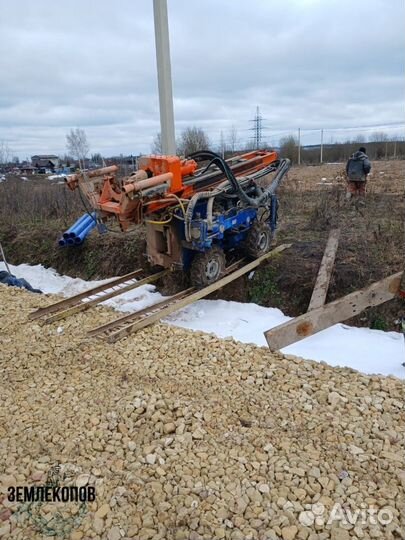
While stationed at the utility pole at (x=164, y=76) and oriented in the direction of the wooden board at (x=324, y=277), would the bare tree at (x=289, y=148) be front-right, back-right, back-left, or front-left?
back-left

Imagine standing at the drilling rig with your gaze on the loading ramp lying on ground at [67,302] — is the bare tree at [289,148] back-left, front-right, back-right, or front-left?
back-right

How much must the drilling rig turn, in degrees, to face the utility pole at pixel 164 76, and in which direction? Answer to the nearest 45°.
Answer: approximately 135° to its right

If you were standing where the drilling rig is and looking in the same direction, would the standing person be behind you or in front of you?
behind

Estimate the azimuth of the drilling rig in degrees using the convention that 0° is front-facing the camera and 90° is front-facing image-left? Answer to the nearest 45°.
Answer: approximately 45°

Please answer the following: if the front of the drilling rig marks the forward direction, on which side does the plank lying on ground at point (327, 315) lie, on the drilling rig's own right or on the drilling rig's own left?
on the drilling rig's own left
